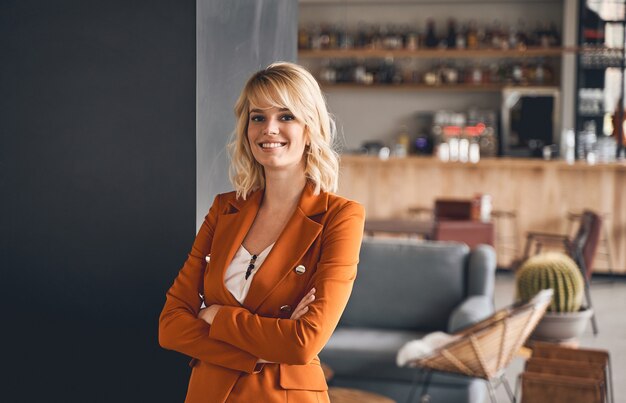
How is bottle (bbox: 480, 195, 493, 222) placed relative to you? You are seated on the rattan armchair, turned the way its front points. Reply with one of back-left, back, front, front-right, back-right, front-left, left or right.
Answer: right

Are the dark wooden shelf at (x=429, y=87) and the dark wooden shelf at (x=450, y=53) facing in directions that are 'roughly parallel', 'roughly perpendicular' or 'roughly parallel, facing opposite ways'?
roughly parallel

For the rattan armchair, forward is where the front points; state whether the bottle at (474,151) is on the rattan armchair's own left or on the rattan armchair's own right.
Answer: on the rattan armchair's own right

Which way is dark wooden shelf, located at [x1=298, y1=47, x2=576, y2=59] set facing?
toward the camera

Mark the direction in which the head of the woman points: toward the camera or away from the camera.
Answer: toward the camera

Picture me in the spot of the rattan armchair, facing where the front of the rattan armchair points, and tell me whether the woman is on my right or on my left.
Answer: on my left

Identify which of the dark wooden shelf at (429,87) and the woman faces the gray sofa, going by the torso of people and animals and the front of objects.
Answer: the dark wooden shelf

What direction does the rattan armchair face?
to the viewer's left

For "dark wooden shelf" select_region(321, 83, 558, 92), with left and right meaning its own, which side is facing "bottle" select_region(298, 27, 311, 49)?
right

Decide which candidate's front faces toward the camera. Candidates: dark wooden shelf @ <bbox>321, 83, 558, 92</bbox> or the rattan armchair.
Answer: the dark wooden shelf

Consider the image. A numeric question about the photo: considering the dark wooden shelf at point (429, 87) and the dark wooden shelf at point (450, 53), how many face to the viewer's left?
0

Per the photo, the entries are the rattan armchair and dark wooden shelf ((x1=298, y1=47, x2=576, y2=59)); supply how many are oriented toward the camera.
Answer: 1

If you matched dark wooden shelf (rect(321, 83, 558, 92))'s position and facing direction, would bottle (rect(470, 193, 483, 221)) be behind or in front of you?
in front

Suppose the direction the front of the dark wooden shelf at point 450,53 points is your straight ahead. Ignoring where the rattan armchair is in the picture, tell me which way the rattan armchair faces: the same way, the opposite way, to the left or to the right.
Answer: to the right

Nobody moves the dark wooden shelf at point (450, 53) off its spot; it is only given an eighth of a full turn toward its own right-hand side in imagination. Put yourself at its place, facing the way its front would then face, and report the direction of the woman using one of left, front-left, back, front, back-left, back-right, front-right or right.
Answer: front-left

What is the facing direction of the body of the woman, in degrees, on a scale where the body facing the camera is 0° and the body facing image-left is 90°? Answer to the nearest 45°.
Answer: approximately 45°
